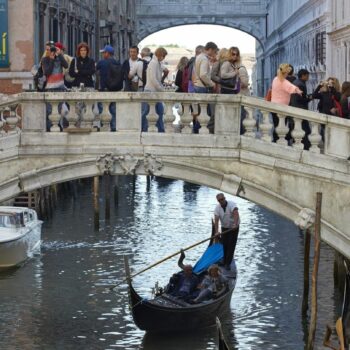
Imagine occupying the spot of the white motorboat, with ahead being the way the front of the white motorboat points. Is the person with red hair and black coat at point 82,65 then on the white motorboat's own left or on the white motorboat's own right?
on the white motorboat's own left

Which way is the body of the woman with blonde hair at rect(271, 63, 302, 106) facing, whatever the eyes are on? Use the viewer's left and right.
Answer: facing away from the viewer and to the right of the viewer
